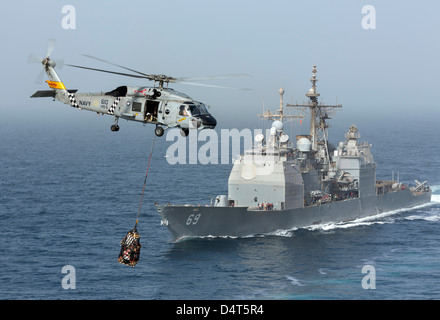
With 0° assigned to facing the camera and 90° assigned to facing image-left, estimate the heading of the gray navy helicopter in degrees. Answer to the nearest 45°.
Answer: approximately 315°
